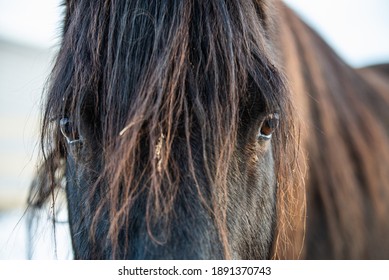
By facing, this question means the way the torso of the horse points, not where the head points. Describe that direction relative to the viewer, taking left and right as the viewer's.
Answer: facing the viewer and to the left of the viewer
